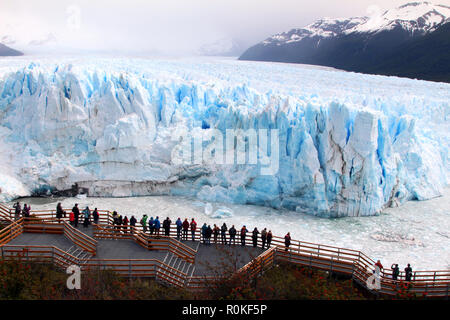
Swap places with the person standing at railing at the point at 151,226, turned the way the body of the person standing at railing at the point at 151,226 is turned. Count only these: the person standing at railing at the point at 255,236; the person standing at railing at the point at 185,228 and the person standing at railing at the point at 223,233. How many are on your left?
0

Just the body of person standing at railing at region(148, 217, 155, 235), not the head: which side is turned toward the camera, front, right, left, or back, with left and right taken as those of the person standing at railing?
back

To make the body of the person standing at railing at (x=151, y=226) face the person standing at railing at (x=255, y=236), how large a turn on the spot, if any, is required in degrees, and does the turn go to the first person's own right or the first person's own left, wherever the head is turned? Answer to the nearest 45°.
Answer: approximately 90° to the first person's own right

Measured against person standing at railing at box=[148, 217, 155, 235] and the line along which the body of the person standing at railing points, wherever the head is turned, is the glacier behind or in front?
in front

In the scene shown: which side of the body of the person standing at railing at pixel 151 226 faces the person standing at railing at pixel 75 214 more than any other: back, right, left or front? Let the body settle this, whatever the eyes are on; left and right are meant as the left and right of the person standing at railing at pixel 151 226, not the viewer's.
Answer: left

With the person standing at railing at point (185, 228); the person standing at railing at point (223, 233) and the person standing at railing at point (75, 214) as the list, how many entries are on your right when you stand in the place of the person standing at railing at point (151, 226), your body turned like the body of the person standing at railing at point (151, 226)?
2

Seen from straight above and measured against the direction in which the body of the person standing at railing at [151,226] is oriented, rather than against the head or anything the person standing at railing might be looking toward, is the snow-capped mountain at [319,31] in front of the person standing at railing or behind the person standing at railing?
in front

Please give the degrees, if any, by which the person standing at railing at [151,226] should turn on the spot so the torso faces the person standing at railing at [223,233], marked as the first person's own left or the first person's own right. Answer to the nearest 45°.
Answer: approximately 90° to the first person's own right

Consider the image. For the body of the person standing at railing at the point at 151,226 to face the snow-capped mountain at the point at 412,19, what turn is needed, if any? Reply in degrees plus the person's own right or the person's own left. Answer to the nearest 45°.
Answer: approximately 45° to the person's own right

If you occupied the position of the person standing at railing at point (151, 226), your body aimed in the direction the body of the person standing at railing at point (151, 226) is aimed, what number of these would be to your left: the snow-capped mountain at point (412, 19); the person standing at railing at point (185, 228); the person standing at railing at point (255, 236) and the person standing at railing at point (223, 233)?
0

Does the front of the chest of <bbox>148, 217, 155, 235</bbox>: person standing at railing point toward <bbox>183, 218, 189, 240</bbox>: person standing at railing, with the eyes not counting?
no

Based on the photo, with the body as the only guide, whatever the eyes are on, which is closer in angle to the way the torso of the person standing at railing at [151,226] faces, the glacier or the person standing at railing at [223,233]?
the glacier

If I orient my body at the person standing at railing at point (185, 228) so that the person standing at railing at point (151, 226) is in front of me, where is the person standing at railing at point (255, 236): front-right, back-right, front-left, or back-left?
back-left
